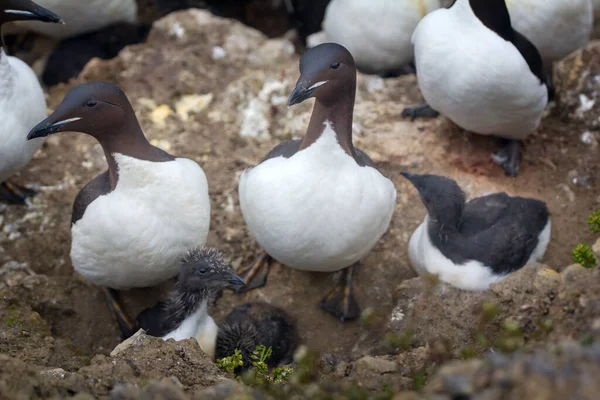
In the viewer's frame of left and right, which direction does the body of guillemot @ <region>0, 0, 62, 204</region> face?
facing to the right of the viewer

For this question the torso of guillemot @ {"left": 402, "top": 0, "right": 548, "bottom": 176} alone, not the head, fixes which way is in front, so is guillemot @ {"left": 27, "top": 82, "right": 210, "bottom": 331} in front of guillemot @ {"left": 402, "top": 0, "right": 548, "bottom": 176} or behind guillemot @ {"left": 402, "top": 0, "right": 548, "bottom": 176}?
in front

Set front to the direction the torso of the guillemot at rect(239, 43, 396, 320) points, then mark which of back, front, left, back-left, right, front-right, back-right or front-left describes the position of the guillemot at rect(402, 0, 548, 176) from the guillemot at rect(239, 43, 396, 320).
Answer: back-left

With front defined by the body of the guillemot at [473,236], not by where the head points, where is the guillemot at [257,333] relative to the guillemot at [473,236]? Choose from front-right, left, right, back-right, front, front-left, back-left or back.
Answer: front-left

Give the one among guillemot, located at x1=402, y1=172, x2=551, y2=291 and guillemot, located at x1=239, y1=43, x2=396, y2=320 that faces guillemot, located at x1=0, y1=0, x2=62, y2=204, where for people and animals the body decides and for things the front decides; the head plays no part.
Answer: guillemot, located at x1=402, y1=172, x2=551, y2=291

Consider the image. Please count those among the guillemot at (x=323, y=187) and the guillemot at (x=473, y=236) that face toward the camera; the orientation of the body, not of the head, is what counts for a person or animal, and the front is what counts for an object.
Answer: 1

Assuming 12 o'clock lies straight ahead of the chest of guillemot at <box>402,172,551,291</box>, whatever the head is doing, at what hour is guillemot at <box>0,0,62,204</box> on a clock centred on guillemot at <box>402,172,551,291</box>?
guillemot at <box>0,0,62,204</box> is roughly at 12 o'clock from guillemot at <box>402,172,551,291</box>.

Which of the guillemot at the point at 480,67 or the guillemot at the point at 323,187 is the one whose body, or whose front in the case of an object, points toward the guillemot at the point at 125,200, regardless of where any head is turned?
the guillemot at the point at 480,67

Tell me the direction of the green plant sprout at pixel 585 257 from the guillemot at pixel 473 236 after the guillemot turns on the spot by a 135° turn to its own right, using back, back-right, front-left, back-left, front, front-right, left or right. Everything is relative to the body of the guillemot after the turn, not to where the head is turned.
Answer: right

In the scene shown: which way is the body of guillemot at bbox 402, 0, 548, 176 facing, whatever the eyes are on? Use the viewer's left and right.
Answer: facing the viewer and to the left of the viewer

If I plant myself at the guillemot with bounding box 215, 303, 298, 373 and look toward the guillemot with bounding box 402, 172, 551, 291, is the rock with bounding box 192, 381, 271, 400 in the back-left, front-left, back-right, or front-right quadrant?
back-right

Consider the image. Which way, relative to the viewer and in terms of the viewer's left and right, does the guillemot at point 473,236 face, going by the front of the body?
facing to the left of the viewer

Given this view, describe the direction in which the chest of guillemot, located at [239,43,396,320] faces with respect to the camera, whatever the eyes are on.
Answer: toward the camera

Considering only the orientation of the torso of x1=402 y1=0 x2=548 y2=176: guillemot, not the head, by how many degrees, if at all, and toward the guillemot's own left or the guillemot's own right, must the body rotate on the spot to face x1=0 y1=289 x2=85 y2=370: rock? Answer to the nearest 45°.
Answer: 0° — it already faces it
